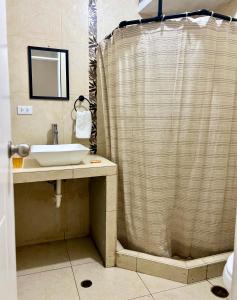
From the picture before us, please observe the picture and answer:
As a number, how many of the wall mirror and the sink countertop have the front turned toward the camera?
2

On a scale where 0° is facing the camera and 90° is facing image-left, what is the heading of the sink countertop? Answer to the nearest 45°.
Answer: approximately 0°

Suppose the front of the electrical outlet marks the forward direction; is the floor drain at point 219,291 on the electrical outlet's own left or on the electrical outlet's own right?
on the electrical outlet's own left

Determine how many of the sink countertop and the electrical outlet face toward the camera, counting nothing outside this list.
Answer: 2

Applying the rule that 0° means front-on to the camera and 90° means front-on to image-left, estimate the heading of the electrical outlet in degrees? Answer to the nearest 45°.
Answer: approximately 0°

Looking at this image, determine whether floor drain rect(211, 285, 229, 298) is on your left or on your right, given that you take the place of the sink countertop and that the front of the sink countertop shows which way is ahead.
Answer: on your left

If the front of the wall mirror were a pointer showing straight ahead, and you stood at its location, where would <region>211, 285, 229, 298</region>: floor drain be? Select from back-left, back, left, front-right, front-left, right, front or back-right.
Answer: front-left
